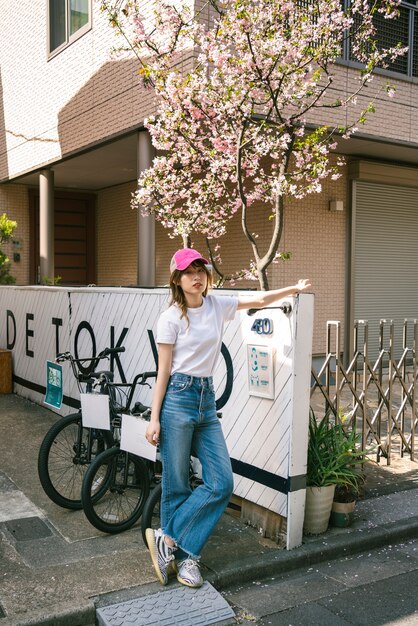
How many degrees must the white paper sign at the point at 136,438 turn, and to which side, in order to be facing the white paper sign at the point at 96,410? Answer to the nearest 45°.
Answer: approximately 90° to its right

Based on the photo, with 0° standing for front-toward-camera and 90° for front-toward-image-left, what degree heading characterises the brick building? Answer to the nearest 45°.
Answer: approximately 45°

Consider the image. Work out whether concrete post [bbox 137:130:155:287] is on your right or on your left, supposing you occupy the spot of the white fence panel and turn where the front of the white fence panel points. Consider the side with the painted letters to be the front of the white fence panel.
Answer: on your right

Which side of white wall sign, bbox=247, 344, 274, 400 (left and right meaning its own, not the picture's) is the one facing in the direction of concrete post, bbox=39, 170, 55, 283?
right

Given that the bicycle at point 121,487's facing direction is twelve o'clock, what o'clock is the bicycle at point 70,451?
the bicycle at point 70,451 is roughly at 3 o'clock from the bicycle at point 121,487.

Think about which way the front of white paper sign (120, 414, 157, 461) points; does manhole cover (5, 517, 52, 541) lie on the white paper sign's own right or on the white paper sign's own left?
on the white paper sign's own right

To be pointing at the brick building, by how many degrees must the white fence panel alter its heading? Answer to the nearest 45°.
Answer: approximately 135° to its right

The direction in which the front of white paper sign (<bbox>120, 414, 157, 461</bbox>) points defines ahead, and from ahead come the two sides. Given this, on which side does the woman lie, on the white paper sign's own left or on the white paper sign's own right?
on the white paper sign's own left

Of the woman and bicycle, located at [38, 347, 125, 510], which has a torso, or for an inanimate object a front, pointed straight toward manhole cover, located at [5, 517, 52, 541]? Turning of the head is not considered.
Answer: the bicycle

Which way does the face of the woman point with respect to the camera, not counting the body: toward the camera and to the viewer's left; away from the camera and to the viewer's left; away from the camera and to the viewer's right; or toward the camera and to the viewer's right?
toward the camera and to the viewer's right

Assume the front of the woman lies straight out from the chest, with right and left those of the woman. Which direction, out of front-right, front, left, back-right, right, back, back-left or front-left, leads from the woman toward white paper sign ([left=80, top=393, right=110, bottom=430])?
back
